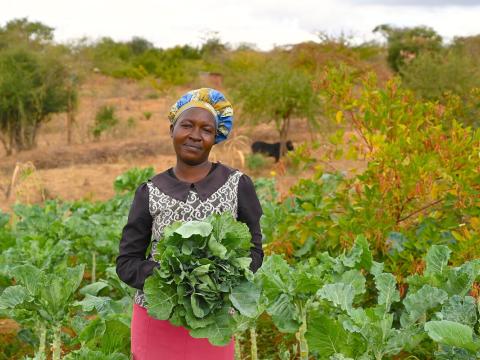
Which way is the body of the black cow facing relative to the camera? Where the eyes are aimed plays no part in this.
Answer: to the viewer's right

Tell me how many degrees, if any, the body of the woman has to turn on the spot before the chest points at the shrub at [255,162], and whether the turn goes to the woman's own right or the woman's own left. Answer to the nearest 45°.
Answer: approximately 180°

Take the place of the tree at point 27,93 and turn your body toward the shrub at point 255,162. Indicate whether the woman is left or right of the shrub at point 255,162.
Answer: right

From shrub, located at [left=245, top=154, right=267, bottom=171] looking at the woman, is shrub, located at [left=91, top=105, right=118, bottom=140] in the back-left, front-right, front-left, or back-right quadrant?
back-right

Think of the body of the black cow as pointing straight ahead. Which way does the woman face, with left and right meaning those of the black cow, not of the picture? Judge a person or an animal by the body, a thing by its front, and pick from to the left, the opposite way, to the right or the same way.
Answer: to the right

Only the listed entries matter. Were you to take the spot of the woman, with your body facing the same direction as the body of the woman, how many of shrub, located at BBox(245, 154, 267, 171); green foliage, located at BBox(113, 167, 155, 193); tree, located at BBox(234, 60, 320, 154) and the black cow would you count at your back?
4

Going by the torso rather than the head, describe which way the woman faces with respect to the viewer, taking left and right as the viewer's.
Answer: facing the viewer
